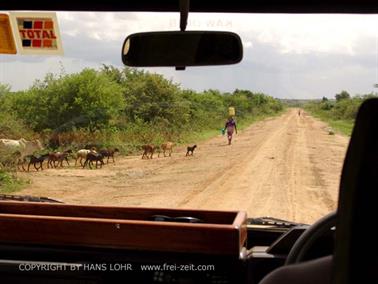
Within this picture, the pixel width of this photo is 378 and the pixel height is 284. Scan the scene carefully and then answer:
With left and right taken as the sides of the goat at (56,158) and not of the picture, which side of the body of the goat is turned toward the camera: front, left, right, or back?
right

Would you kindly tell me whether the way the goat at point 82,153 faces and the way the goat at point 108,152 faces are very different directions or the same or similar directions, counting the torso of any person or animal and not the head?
same or similar directions

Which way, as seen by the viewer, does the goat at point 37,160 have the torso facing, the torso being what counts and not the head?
to the viewer's right

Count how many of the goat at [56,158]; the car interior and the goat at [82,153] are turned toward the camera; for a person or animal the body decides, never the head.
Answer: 0

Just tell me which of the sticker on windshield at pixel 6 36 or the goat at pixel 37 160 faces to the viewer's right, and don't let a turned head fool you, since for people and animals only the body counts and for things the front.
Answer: the goat

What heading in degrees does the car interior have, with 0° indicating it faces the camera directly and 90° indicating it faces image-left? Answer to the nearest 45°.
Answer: approximately 180°

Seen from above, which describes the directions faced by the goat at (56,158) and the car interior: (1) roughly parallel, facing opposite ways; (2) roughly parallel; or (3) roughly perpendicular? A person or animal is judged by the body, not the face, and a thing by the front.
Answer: roughly perpendicular

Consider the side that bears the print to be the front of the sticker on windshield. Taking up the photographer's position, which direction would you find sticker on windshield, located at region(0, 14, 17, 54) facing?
facing the viewer

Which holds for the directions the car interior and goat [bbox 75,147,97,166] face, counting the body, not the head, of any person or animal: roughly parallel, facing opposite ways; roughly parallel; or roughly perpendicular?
roughly perpendicular

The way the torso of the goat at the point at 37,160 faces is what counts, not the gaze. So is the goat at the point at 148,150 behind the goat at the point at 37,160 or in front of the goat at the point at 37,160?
in front

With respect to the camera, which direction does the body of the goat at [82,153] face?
to the viewer's right
